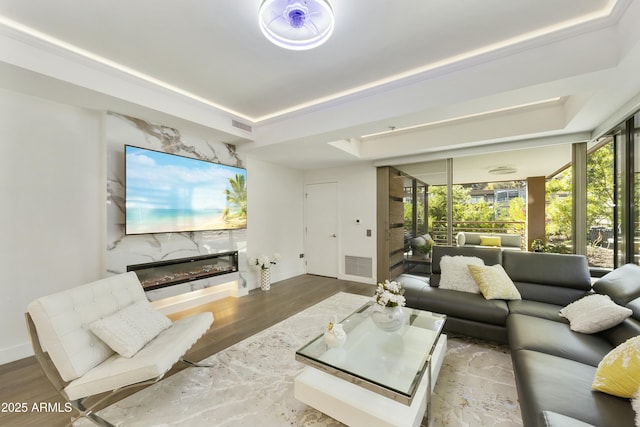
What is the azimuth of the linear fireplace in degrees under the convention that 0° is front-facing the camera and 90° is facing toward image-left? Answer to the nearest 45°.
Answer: approximately 315°

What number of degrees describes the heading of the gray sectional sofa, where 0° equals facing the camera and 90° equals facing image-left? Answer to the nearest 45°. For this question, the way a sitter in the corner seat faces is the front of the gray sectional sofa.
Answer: approximately 45°

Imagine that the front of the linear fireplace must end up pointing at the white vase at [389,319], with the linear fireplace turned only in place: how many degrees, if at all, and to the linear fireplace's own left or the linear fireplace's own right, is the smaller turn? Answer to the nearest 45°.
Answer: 0° — it already faces it

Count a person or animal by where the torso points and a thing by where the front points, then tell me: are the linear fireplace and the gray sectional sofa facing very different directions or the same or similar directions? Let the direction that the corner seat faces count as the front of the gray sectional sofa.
very different directions

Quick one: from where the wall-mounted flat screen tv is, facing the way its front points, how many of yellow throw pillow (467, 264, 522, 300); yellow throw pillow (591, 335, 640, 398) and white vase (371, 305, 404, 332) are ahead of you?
3

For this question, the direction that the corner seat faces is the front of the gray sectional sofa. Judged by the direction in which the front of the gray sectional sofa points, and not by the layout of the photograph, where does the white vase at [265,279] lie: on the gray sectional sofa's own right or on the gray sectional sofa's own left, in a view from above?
on the gray sectional sofa's own right

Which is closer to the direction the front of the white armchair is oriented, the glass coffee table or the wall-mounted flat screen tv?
the glass coffee table

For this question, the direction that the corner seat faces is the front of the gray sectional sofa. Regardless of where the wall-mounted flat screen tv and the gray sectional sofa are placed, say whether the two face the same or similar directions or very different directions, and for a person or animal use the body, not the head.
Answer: very different directions

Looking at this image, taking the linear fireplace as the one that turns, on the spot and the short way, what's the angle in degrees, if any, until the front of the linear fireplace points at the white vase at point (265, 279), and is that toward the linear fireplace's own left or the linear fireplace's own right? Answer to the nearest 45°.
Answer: approximately 45° to the linear fireplace's own left

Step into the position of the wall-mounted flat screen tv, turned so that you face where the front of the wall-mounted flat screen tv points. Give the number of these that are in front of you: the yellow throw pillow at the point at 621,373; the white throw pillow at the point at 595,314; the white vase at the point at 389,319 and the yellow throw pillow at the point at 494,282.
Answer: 4

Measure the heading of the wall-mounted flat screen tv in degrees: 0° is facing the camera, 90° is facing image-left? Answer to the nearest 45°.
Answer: approximately 315°
